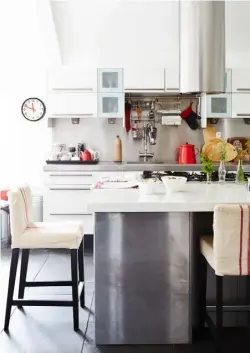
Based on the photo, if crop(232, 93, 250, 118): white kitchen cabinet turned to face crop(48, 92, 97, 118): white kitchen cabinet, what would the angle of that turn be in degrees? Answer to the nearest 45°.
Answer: approximately 90° to its right

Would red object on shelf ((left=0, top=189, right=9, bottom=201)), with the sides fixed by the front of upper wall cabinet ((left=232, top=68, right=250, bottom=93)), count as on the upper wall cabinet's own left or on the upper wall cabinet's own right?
on the upper wall cabinet's own right

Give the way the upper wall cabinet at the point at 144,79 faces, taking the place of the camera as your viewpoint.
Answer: facing the viewer

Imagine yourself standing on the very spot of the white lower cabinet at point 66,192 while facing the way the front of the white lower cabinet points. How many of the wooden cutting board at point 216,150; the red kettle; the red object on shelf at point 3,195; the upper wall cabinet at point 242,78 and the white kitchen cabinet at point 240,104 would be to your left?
4

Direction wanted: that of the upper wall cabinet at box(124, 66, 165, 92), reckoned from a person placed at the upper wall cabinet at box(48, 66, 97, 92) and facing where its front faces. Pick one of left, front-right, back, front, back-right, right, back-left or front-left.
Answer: left

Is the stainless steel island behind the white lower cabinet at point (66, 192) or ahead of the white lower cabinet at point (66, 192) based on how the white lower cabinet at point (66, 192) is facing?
ahead

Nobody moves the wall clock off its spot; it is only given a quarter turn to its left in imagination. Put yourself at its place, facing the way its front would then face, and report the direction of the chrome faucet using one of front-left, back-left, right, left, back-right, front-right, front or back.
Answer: front

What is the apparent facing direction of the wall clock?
toward the camera

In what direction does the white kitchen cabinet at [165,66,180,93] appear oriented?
toward the camera

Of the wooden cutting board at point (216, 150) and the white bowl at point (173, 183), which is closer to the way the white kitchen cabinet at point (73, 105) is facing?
the white bowl

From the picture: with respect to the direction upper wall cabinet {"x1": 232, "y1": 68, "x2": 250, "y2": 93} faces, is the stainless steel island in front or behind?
in front

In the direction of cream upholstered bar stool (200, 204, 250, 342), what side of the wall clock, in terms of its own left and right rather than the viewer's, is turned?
front

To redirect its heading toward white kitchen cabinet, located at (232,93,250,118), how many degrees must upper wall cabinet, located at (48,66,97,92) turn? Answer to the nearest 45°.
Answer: approximately 90° to its left
